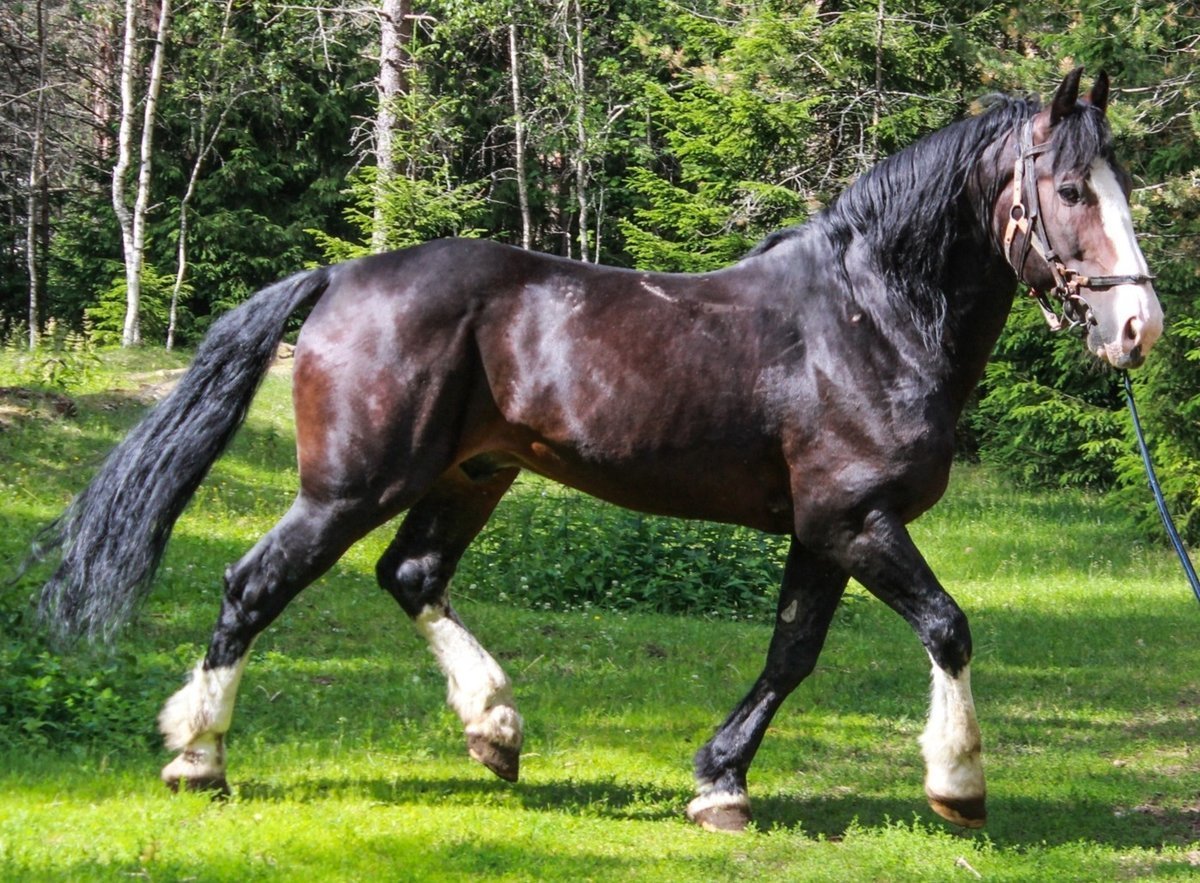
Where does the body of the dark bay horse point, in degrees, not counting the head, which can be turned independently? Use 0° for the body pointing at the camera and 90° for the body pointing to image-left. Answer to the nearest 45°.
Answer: approximately 270°

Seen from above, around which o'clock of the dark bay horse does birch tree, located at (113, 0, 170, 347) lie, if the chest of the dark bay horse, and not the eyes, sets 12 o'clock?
The birch tree is roughly at 8 o'clock from the dark bay horse.
